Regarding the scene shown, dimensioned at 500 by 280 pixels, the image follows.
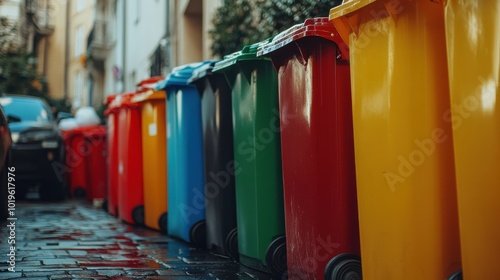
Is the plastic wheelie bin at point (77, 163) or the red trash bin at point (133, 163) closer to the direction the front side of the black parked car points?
the red trash bin

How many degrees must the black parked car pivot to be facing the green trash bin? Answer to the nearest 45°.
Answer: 0° — it already faces it

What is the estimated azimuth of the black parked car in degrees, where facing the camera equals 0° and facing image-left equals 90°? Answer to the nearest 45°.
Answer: approximately 0°

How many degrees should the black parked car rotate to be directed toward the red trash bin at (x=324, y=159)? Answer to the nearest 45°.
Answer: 0° — it already faces it

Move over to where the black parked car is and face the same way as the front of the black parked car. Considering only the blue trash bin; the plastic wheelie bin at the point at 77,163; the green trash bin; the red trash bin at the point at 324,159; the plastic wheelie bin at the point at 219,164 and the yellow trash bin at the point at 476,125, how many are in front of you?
5

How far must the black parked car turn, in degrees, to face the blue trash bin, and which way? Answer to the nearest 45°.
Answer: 0° — it already faces it

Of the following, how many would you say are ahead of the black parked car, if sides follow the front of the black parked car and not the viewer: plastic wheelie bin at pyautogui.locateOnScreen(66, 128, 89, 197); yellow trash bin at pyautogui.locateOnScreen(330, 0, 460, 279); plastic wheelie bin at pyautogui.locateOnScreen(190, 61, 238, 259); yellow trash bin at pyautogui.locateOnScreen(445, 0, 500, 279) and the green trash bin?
4

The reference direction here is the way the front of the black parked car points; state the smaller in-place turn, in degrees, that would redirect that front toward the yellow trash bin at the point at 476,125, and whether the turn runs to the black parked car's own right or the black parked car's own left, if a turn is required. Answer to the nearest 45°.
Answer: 0° — it already faces it

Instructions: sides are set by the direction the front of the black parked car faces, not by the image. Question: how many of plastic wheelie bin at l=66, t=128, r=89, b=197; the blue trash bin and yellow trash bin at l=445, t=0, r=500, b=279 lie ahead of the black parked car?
2
